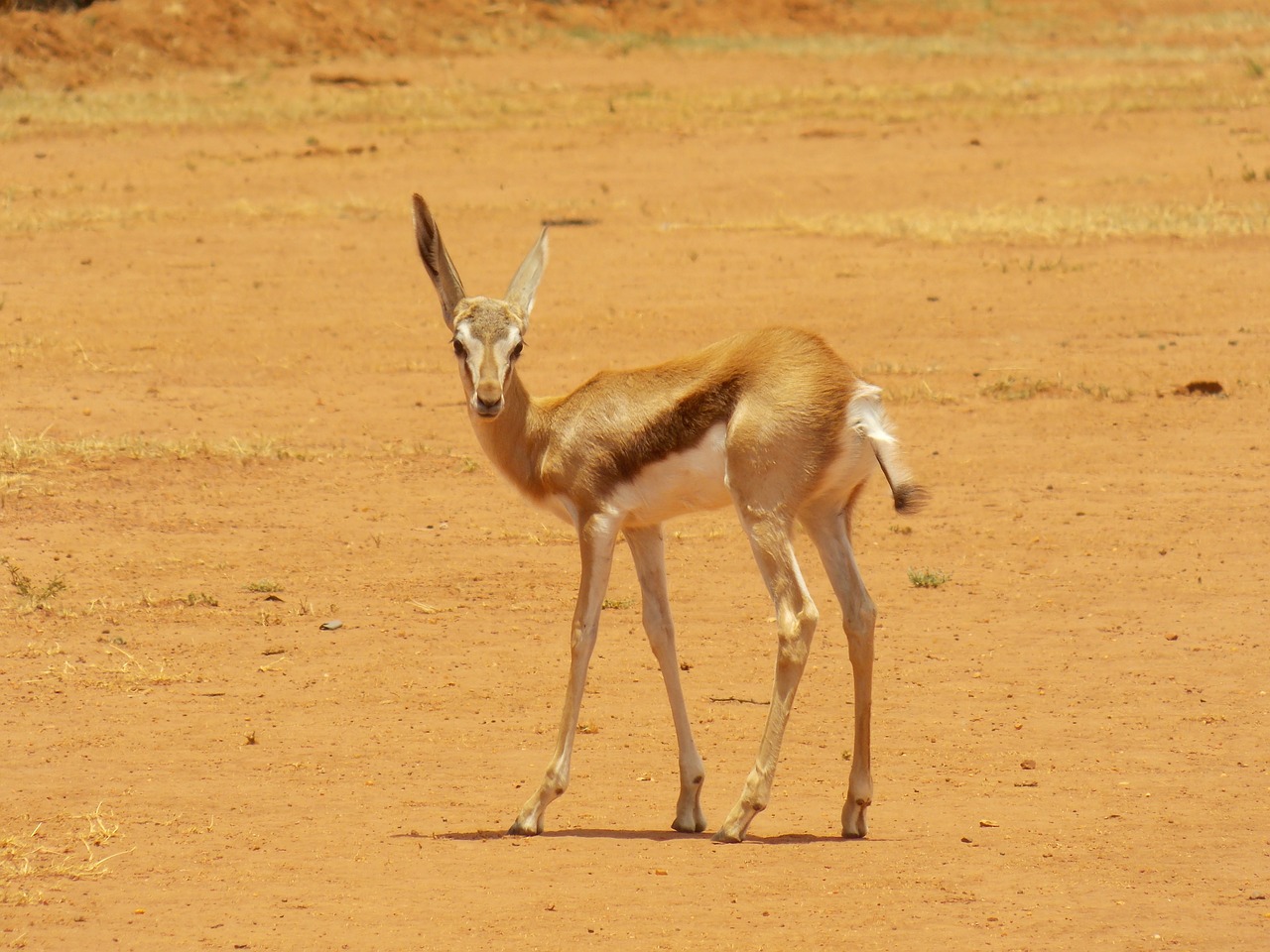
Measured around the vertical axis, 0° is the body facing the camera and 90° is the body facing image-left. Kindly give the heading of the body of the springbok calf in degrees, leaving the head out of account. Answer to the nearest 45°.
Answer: approximately 90°
